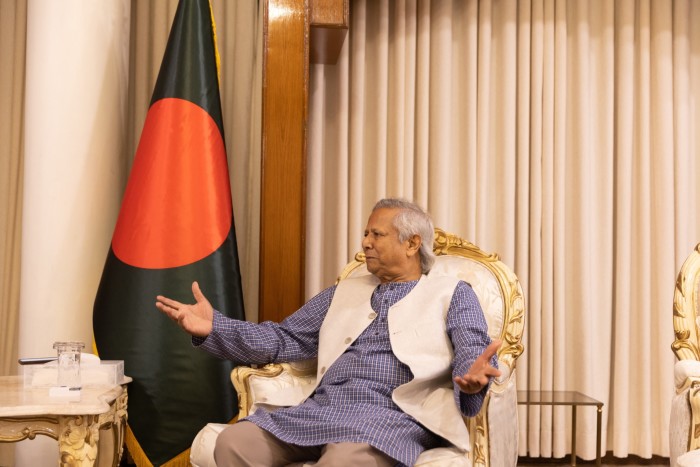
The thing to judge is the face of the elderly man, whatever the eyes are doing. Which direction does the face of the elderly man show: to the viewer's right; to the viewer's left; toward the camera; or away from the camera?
to the viewer's left

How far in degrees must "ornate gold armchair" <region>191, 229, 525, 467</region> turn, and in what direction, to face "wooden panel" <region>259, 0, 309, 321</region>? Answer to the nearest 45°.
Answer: approximately 90° to its right

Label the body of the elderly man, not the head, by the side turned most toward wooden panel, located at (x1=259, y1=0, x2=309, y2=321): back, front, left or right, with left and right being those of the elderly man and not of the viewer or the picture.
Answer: right

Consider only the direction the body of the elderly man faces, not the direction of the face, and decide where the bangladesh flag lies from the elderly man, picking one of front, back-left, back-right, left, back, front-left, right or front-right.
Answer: right

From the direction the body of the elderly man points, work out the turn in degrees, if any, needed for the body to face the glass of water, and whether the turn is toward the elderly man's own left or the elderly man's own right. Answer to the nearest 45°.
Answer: approximately 45° to the elderly man's own right

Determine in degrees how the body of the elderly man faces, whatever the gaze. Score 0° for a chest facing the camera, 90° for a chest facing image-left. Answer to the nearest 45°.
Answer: approximately 45°

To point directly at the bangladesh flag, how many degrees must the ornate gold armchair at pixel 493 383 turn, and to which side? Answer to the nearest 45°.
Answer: approximately 45° to its right

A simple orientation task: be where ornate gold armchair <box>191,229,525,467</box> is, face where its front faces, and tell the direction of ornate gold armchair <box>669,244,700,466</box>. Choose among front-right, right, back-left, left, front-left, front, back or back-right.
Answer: back-left
